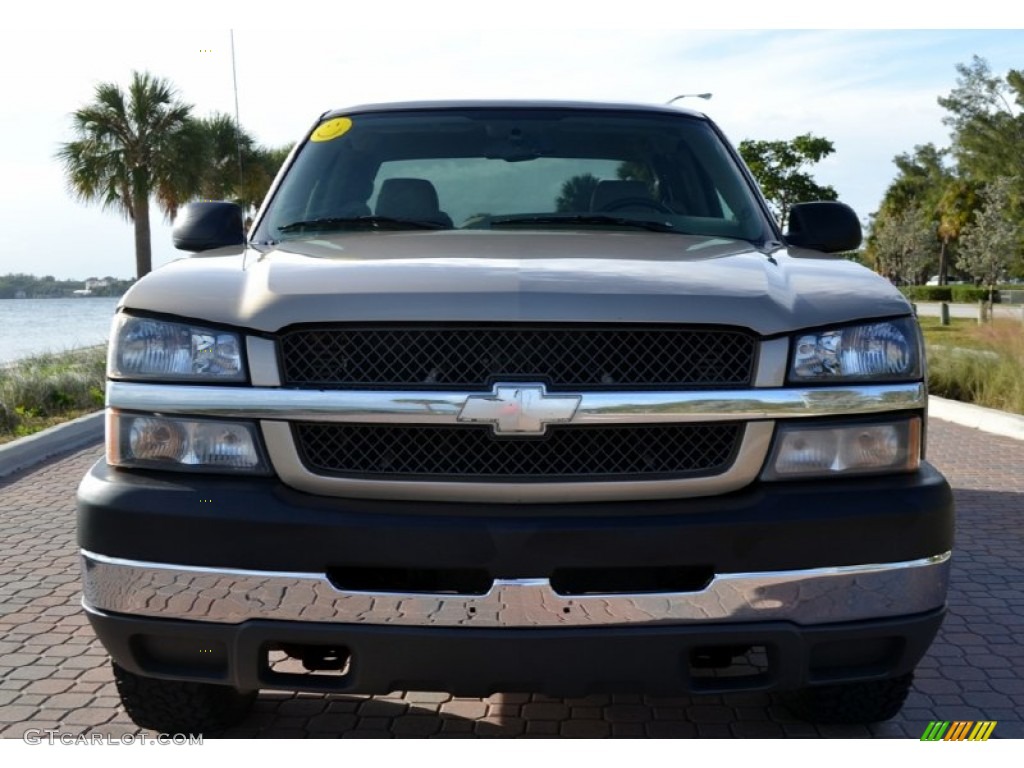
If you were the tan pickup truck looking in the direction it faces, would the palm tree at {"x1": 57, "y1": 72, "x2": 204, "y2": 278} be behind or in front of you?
behind

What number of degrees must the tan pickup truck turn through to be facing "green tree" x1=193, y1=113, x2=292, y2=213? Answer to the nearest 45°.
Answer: approximately 180°

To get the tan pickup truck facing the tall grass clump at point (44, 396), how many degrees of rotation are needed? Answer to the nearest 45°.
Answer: approximately 135° to its right

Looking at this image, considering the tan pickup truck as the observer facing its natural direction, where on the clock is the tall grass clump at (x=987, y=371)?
The tall grass clump is roughly at 7 o'clock from the tan pickup truck.

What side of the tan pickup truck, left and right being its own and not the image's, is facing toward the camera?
front

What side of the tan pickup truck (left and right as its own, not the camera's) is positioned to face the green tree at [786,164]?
back

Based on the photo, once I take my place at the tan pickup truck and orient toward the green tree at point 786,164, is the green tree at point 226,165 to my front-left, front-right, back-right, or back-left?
front-left
